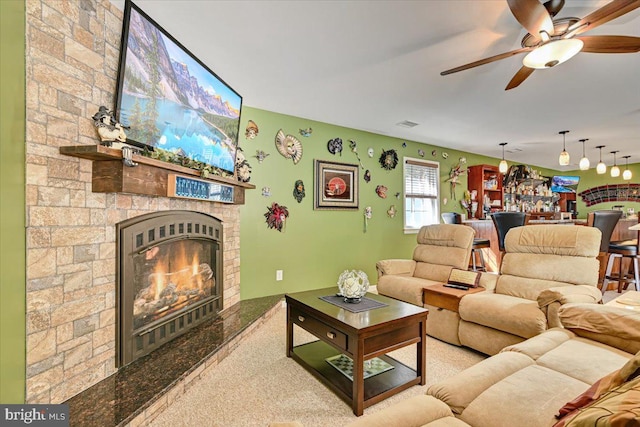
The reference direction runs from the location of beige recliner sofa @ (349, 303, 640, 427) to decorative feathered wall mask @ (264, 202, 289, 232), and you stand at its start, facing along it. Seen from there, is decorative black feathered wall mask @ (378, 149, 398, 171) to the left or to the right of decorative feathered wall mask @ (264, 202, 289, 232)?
right

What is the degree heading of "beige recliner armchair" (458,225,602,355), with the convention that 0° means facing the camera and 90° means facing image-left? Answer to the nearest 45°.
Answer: approximately 45°

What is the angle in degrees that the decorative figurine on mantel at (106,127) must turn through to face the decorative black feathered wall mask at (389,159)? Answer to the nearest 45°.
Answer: approximately 45° to its left

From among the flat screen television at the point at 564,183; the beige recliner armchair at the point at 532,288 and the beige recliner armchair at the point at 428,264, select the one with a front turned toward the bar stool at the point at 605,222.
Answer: the flat screen television

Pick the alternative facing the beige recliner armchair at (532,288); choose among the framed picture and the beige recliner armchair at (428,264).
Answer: the framed picture

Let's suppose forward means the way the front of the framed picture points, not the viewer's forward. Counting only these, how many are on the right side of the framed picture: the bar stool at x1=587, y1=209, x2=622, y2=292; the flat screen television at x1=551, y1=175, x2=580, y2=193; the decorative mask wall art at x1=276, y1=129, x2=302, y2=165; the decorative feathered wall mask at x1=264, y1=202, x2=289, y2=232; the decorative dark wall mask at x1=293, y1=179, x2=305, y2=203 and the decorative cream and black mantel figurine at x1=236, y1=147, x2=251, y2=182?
4

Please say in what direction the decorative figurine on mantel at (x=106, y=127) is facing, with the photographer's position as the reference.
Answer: facing the viewer and to the right of the viewer

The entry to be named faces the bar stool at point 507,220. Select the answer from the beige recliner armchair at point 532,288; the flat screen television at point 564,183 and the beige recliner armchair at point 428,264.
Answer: the flat screen television

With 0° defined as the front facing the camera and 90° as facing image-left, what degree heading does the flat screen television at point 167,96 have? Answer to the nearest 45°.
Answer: approximately 315°

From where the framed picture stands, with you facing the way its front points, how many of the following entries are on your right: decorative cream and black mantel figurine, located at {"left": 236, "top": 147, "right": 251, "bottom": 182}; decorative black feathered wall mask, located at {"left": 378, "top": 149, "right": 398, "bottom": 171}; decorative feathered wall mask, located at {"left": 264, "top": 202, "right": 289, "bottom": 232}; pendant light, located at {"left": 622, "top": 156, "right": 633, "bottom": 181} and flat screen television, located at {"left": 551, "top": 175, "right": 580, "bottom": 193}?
2

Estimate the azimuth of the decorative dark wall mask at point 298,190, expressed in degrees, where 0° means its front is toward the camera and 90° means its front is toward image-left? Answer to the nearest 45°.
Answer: approximately 315°

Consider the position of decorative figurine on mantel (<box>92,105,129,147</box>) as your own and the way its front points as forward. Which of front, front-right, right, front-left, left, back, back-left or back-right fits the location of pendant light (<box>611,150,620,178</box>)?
front-left

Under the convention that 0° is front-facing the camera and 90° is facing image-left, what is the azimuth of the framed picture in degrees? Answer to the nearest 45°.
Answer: approximately 315°

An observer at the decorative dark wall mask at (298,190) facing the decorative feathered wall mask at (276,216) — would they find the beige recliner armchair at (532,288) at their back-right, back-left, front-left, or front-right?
back-left

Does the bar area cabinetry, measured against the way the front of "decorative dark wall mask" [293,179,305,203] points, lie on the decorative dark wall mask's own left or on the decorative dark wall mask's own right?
on the decorative dark wall mask's own left

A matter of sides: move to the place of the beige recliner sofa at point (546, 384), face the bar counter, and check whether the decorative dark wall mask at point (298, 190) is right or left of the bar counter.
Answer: left

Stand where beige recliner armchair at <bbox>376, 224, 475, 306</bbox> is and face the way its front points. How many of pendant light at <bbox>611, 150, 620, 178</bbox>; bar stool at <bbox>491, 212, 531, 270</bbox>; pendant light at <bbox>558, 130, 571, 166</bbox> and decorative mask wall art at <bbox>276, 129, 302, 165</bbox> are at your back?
3

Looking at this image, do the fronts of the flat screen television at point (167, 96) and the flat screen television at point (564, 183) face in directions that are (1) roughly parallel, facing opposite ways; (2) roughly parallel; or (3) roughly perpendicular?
roughly perpendicular
